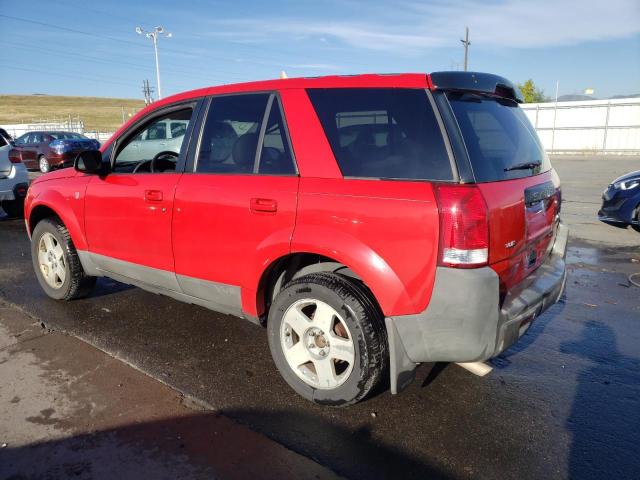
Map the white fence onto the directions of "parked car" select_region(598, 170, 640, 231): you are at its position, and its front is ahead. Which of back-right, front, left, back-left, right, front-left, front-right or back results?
back-right

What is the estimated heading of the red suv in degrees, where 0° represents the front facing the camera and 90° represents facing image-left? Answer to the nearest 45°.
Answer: approximately 135°

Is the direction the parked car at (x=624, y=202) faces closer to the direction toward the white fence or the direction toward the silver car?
the silver car

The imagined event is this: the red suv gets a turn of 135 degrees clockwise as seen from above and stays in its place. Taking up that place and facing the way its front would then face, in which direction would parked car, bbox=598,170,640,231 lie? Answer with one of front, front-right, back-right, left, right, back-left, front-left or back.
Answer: front-left

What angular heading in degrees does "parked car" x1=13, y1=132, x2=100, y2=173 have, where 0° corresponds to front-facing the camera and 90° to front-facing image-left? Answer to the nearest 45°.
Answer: approximately 315°

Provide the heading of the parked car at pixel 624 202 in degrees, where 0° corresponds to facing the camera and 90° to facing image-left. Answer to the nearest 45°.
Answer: approximately 45°

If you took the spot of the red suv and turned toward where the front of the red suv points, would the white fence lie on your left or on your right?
on your right
